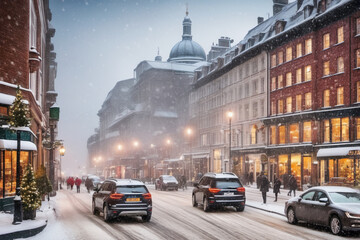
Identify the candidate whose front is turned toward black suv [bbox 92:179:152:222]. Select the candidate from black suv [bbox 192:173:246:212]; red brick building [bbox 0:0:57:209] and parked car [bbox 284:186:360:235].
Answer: the red brick building

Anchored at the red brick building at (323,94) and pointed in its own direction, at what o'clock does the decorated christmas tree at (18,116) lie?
The decorated christmas tree is roughly at 11 o'clock from the red brick building.

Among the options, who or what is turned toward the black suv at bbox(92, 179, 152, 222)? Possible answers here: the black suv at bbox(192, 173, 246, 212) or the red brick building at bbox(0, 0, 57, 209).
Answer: the red brick building

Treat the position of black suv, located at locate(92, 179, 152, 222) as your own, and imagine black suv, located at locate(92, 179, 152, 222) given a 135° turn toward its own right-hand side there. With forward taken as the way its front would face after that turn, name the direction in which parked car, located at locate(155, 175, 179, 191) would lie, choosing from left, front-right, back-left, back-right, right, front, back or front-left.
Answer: left

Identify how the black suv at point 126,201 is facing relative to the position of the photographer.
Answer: facing away from the viewer and to the left of the viewer

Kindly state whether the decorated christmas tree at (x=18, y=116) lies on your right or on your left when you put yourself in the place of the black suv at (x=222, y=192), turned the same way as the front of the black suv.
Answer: on your left

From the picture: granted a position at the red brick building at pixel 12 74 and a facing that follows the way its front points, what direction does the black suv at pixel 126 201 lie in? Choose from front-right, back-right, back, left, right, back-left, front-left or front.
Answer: front

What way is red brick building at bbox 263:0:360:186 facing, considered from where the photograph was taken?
facing the viewer and to the left of the viewer

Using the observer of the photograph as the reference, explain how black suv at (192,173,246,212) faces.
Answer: facing away from the viewer and to the left of the viewer

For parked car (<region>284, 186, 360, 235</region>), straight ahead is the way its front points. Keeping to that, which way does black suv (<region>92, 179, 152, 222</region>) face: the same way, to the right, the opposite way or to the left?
the opposite way

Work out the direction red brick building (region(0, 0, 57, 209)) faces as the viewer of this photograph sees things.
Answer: facing the viewer and to the right of the viewer
